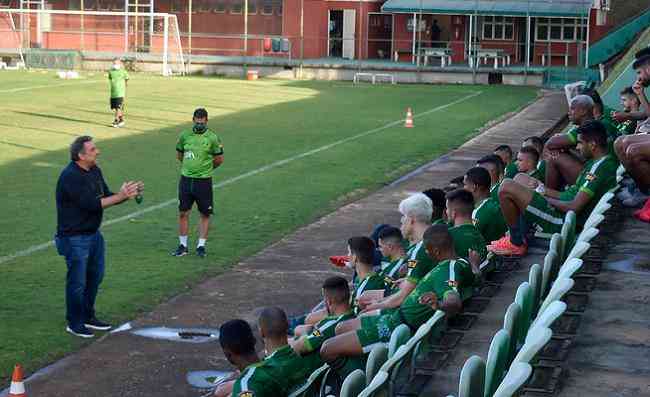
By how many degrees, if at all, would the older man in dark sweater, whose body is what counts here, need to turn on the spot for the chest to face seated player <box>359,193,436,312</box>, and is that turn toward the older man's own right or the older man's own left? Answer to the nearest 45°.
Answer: approximately 45° to the older man's own right

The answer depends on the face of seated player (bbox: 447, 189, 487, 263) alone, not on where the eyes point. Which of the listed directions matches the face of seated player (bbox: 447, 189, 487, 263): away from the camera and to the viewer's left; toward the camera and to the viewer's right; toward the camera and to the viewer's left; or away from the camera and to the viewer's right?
away from the camera and to the viewer's left

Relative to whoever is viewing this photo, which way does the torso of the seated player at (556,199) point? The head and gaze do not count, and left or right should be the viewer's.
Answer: facing to the left of the viewer

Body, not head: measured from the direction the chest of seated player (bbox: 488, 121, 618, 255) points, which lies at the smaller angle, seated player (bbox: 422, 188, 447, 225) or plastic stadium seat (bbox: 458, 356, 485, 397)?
the seated player

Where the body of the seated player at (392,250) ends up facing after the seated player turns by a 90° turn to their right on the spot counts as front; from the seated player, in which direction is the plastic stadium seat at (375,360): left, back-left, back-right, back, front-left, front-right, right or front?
back

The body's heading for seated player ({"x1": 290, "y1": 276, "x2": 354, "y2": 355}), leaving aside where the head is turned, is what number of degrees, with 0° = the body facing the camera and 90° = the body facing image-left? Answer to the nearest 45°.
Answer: approximately 135°

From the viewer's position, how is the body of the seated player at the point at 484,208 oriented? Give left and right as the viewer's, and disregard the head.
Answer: facing to the left of the viewer

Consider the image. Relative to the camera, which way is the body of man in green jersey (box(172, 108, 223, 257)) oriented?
toward the camera

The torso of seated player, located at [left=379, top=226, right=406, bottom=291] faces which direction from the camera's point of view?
to the viewer's left

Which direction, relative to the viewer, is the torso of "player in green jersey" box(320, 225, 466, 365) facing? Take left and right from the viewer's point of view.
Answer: facing to the left of the viewer

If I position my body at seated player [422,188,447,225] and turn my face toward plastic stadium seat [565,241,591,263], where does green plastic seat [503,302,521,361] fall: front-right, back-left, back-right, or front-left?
front-right

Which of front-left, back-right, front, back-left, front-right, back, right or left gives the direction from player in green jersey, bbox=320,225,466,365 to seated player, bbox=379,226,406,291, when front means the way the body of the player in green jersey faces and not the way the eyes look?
right

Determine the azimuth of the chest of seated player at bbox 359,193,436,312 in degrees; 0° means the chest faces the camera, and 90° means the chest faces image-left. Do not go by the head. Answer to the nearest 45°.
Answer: approximately 90°

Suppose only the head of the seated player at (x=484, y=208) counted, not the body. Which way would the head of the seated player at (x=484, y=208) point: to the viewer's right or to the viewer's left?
to the viewer's left

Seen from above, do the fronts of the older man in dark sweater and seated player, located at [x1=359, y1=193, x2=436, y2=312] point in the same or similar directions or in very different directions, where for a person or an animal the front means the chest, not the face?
very different directions

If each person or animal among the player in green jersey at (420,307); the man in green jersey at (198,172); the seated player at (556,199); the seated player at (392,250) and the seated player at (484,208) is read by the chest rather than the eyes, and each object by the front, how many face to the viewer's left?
4

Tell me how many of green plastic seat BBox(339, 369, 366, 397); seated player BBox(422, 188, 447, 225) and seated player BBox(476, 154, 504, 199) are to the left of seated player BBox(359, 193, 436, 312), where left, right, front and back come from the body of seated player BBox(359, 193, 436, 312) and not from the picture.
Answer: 1

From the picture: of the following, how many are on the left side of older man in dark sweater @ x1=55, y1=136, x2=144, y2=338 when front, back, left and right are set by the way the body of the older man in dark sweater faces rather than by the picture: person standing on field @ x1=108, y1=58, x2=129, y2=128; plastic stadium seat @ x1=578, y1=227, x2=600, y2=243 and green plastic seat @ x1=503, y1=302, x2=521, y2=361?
1

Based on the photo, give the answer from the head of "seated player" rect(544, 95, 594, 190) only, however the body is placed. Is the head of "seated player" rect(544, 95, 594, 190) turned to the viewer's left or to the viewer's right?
to the viewer's left
